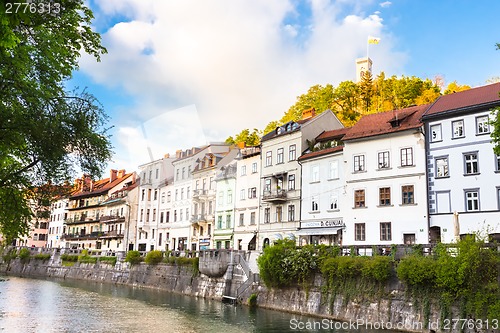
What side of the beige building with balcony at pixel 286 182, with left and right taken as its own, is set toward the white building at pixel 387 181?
left

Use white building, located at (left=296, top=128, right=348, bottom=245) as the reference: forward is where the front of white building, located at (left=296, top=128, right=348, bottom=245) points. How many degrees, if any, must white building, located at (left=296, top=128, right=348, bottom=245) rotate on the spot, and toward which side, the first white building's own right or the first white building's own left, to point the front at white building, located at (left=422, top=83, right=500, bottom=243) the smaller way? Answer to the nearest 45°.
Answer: approximately 90° to the first white building's own left

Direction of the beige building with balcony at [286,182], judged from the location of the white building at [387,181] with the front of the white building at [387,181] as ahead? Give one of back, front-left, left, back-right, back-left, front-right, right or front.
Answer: right

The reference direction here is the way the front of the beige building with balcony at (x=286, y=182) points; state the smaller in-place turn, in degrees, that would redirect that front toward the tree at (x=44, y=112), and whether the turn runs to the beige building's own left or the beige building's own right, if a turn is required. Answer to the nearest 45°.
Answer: approximately 45° to the beige building's own left

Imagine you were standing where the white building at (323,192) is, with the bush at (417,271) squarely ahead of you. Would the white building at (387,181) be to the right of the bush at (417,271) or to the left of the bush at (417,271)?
left

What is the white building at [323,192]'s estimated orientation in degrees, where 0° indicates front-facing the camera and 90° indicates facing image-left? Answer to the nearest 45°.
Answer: approximately 45°

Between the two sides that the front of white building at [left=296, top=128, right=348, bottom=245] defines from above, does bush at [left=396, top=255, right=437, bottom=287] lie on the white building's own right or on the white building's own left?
on the white building's own left

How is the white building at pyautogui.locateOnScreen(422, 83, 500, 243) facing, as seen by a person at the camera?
facing the viewer and to the left of the viewer

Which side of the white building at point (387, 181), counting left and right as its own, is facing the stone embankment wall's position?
front

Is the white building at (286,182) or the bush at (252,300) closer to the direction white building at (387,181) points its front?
the bush

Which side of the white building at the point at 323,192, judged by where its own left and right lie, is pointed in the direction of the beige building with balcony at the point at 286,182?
right

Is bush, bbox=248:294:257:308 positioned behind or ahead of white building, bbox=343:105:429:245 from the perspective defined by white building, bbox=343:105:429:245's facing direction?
ahead

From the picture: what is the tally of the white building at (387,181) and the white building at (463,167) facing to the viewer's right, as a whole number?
0

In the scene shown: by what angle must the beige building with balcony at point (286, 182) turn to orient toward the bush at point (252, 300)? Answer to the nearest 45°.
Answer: approximately 45° to its left
